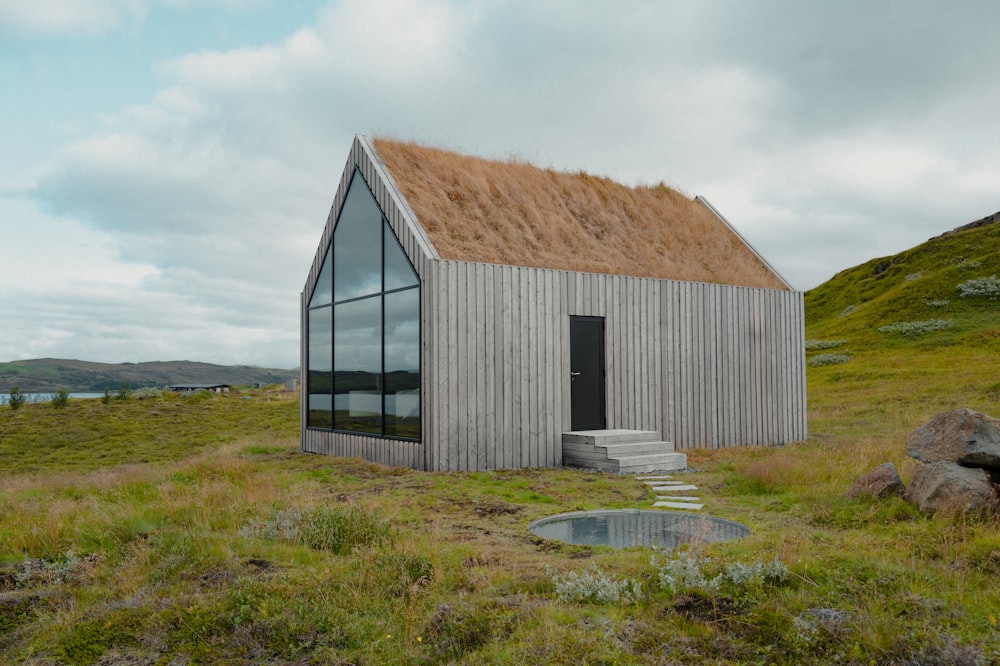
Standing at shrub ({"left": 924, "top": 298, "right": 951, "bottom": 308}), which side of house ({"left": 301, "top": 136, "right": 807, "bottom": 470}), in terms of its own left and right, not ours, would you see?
left

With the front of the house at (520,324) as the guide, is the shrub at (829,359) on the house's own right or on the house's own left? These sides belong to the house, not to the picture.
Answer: on the house's own left

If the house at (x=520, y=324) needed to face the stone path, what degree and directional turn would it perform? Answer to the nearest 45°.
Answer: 0° — it already faces it

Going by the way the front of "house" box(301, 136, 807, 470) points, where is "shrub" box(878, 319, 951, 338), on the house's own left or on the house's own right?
on the house's own left

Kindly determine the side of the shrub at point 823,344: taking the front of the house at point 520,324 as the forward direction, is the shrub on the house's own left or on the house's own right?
on the house's own left

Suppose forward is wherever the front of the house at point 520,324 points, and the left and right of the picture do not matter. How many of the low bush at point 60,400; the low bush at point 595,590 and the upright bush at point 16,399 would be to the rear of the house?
2

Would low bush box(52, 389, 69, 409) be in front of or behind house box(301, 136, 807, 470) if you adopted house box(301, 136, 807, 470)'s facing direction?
behind

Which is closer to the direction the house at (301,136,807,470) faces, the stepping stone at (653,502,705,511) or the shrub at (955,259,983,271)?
the stepping stone

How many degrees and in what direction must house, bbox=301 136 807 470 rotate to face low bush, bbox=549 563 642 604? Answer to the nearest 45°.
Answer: approximately 45° to its right

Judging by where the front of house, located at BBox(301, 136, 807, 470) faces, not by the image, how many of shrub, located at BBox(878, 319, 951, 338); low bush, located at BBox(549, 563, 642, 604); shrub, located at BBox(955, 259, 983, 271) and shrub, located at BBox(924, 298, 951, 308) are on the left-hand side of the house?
3

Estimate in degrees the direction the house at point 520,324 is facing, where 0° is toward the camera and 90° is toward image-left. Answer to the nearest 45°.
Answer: approximately 315°
